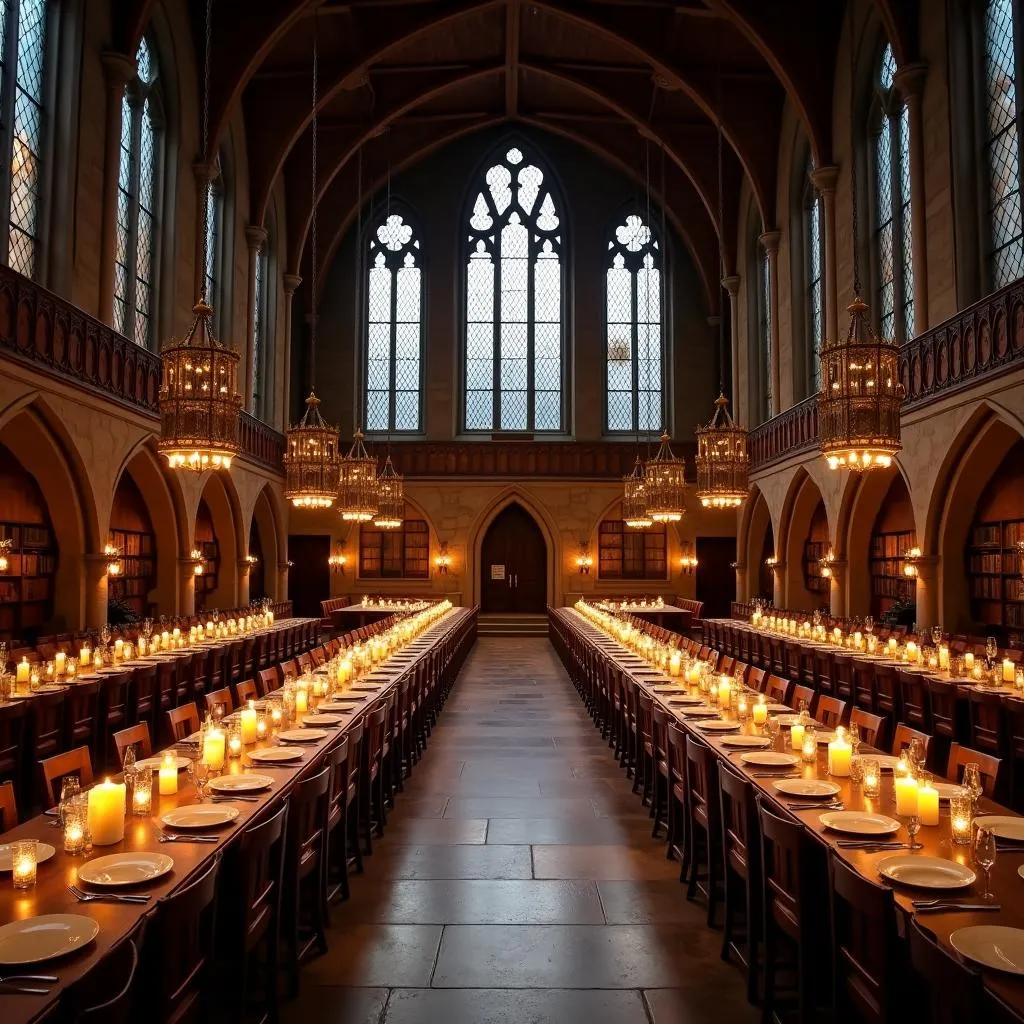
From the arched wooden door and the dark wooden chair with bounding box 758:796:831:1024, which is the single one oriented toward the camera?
the arched wooden door

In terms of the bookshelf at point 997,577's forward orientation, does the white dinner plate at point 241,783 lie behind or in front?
in front

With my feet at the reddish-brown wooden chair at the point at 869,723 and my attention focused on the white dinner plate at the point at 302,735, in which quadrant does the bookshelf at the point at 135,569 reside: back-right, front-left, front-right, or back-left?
front-right

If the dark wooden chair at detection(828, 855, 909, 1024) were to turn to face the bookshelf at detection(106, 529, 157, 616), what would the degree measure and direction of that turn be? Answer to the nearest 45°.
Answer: approximately 90° to its left

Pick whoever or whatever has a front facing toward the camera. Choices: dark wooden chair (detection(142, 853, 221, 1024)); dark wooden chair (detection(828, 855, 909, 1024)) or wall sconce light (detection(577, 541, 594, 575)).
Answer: the wall sconce light

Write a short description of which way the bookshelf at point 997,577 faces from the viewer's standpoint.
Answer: facing the viewer and to the left of the viewer

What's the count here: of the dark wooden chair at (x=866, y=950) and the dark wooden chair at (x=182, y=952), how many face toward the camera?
0

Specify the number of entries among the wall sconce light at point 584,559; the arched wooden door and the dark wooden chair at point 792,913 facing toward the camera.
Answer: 2

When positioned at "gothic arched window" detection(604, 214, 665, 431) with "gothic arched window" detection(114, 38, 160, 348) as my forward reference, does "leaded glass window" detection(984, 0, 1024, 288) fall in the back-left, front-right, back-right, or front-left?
front-left

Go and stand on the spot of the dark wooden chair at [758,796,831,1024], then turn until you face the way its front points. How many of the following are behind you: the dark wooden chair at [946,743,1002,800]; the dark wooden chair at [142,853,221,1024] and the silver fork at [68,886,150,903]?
2

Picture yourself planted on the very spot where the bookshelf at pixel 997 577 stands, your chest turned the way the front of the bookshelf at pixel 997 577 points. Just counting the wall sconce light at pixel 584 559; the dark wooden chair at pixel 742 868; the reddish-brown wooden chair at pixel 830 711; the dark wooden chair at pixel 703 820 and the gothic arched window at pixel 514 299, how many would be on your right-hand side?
2

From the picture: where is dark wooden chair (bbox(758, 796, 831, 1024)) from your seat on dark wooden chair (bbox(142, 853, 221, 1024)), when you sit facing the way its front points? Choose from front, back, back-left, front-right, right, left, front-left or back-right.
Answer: back-right

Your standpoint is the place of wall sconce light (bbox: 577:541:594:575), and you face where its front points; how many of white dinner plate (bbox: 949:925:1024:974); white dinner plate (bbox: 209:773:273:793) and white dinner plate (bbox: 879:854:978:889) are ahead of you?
3

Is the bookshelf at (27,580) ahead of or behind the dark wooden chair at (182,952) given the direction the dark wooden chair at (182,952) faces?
ahead

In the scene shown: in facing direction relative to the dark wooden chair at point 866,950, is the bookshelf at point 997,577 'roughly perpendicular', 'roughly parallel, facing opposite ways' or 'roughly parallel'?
roughly parallel, facing opposite ways

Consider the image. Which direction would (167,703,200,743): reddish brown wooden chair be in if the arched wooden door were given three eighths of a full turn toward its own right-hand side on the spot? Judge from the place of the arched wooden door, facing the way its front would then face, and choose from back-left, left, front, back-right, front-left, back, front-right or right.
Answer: back-left

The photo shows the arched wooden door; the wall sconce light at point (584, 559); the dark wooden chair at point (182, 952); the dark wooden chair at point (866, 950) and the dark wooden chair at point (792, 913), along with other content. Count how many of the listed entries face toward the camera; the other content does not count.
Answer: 2

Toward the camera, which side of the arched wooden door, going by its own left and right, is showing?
front

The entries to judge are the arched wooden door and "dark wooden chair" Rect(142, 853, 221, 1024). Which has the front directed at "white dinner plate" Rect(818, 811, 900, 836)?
the arched wooden door

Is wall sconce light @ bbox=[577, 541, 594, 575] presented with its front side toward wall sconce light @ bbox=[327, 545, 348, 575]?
no
